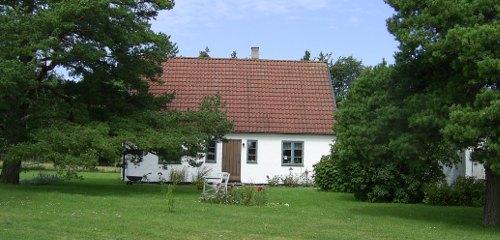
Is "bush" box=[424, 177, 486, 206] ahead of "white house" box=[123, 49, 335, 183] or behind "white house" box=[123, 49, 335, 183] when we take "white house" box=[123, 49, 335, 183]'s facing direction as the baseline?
ahead

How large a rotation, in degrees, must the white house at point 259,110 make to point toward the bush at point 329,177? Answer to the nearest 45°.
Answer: approximately 45° to its left

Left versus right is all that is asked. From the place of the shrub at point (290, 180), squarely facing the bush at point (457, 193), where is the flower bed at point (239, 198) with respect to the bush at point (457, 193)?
right

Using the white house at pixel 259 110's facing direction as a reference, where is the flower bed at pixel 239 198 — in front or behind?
in front

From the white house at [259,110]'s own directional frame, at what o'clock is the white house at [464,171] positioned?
the white house at [464,171] is roughly at 10 o'clock from the white house at [259,110].

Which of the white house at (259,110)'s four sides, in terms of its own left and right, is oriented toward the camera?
front
